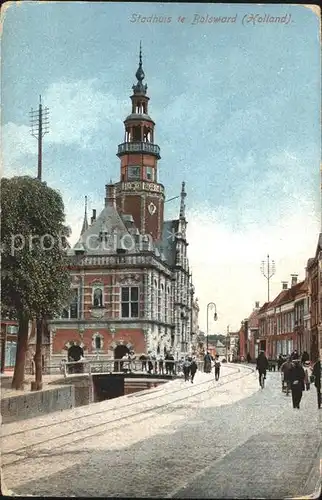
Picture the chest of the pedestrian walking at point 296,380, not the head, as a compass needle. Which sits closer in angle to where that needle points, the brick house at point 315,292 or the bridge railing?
the brick house

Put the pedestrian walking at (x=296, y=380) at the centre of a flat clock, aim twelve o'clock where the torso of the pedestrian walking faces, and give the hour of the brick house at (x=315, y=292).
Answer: The brick house is roughly at 12 o'clock from the pedestrian walking.

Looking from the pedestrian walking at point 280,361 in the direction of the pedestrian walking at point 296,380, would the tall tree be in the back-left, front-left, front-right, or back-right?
front-right

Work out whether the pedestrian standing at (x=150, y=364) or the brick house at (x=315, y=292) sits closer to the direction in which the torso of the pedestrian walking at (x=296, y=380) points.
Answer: the brick house
